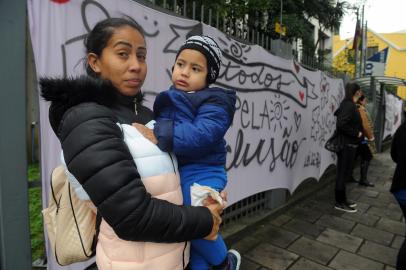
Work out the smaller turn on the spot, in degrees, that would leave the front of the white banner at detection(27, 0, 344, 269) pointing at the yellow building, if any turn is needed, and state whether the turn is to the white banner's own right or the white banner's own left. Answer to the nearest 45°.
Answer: approximately 90° to the white banner's own left

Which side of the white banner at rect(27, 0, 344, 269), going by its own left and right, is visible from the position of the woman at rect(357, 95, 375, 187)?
left

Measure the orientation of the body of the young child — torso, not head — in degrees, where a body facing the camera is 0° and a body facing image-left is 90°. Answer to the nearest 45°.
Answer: approximately 45°

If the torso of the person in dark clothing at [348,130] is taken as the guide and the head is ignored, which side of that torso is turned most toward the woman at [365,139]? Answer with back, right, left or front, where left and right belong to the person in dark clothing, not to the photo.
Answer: left

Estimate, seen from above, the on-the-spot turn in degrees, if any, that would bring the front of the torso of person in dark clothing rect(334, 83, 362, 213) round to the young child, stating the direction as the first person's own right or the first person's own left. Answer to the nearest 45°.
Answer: approximately 90° to the first person's own right

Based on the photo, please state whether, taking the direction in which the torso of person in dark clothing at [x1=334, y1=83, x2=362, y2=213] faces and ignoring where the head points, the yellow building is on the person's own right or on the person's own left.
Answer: on the person's own left

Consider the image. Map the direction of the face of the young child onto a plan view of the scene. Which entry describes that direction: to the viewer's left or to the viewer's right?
to the viewer's left

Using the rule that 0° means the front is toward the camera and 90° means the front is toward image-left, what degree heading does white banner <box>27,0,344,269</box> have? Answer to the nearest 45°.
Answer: approximately 315°
